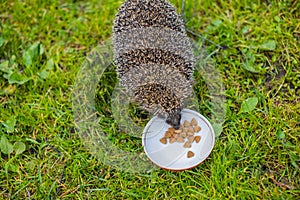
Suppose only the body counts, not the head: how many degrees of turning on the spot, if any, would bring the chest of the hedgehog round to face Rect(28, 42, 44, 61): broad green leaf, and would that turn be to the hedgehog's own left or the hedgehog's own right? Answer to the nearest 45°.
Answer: approximately 135° to the hedgehog's own right

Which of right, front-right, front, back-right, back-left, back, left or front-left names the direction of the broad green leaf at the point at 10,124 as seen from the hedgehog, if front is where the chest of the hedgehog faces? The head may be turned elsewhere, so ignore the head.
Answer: right

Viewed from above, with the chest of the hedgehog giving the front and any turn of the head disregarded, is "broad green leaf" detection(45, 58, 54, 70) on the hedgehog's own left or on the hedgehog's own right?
on the hedgehog's own right

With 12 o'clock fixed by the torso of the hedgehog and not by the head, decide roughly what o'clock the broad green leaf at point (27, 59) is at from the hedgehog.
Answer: The broad green leaf is roughly at 4 o'clock from the hedgehog.

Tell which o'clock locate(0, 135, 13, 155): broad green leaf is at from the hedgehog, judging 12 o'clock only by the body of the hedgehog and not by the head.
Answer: The broad green leaf is roughly at 3 o'clock from the hedgehog.

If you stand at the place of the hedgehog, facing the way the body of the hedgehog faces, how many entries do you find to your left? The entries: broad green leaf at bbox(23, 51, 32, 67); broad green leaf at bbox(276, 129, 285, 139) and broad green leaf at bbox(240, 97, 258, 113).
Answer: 2

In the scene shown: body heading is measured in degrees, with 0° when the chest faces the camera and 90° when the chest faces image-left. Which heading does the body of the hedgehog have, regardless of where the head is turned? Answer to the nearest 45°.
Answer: approximately 0°

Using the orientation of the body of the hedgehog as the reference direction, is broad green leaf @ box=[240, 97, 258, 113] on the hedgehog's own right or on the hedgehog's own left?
on the hedgehog's own left

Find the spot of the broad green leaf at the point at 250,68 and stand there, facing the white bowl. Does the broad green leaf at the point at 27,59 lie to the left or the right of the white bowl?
right
